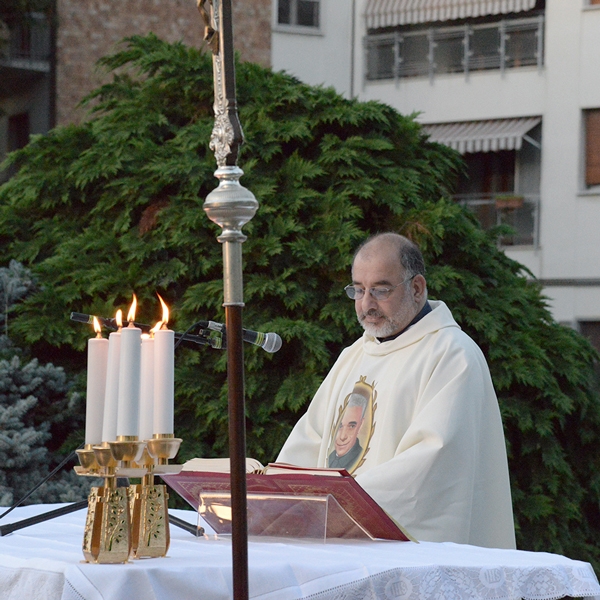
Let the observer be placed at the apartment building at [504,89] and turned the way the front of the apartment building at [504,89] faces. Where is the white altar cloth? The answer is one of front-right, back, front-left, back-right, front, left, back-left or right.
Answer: front

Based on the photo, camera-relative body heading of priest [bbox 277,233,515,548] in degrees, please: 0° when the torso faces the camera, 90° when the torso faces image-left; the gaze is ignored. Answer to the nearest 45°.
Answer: approximately 45°

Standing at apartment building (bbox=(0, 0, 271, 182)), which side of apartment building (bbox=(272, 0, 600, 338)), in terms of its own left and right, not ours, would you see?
right

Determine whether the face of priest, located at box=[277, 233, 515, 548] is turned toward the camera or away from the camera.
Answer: toward the camera

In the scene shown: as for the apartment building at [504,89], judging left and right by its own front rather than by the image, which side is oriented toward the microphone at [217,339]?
front

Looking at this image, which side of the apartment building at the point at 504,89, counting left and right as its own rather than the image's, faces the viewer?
front

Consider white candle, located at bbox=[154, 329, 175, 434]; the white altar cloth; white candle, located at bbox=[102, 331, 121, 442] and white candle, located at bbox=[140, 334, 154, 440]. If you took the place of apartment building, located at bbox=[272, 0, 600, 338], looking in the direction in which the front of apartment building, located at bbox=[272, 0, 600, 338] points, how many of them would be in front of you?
4

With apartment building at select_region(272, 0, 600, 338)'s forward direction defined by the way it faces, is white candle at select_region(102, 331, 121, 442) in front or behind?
in front

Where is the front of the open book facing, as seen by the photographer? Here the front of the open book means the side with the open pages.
facing away from the viewer and to the right of the viewer

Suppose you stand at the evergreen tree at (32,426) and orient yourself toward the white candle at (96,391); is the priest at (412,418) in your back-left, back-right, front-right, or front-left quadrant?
front-left

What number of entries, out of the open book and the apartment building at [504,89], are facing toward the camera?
1
